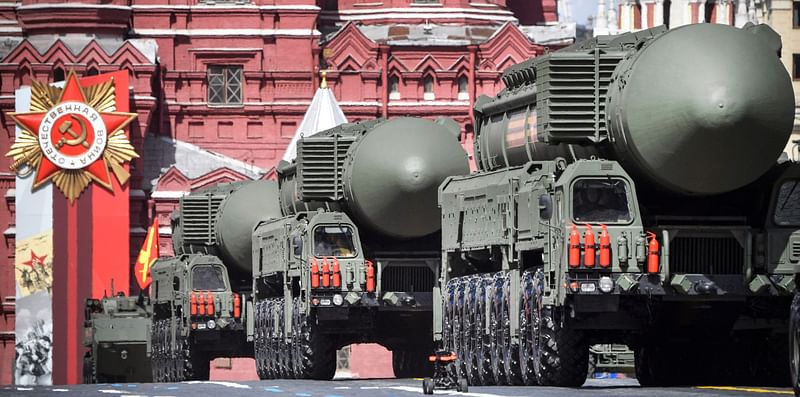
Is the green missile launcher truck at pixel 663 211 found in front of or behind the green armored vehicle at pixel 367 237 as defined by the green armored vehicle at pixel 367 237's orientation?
in front

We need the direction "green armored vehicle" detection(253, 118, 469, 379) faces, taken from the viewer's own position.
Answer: facing the viewer

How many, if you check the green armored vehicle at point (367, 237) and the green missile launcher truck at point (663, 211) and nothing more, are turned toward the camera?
2

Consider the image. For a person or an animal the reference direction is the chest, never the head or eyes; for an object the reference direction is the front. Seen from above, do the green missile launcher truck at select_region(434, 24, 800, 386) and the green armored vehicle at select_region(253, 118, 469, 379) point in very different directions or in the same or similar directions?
same or similar directions

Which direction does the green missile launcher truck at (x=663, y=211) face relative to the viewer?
toward the camera

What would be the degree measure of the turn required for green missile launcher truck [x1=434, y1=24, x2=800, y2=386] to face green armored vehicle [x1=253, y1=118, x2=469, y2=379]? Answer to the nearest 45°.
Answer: approximately 135° to its right
